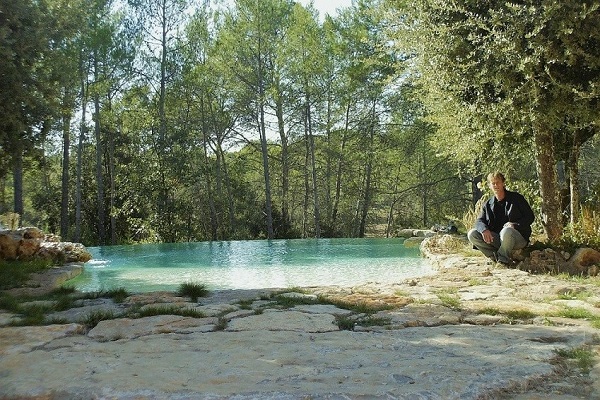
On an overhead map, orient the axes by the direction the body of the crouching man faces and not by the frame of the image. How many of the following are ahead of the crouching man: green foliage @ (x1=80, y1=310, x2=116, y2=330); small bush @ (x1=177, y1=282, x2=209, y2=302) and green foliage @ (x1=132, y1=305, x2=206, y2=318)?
3

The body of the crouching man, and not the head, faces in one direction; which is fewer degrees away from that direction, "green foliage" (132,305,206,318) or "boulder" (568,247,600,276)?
the green foliage

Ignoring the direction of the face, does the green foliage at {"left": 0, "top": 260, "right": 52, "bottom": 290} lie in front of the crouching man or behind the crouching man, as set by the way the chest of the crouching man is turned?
in front

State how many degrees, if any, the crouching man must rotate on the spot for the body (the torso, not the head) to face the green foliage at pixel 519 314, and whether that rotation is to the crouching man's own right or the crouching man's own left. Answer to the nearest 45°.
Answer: approximately 45° to the crouching man's own left

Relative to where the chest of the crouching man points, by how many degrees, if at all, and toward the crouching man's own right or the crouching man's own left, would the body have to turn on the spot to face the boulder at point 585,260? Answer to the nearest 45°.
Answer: approximately 135° to the crouching man's own left

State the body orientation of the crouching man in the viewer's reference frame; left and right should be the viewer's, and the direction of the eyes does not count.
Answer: facing the viewer and to the left of the viewer

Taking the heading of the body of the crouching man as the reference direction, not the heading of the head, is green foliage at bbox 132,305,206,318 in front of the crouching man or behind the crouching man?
in front

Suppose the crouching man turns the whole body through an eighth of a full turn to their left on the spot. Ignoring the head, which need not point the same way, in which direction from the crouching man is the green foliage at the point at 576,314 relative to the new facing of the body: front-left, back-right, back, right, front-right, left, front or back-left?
front

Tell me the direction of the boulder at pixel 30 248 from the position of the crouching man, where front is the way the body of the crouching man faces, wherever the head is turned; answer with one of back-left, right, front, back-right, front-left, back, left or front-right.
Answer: front-right

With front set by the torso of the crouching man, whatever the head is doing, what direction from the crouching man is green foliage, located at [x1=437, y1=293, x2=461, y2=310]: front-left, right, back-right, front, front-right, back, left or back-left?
front-left

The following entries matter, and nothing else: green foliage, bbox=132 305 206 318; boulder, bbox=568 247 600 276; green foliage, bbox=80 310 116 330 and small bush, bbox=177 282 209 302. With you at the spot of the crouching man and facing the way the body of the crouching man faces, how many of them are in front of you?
3

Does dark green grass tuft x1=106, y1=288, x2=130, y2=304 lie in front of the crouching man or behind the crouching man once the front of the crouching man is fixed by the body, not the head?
in front

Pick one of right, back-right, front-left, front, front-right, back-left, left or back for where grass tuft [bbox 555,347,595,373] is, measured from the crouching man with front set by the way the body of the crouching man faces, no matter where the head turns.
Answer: front-left

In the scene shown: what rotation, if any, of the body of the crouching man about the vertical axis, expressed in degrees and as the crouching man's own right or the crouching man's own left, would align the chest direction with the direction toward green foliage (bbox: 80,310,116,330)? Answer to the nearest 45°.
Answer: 0° — they already face it
